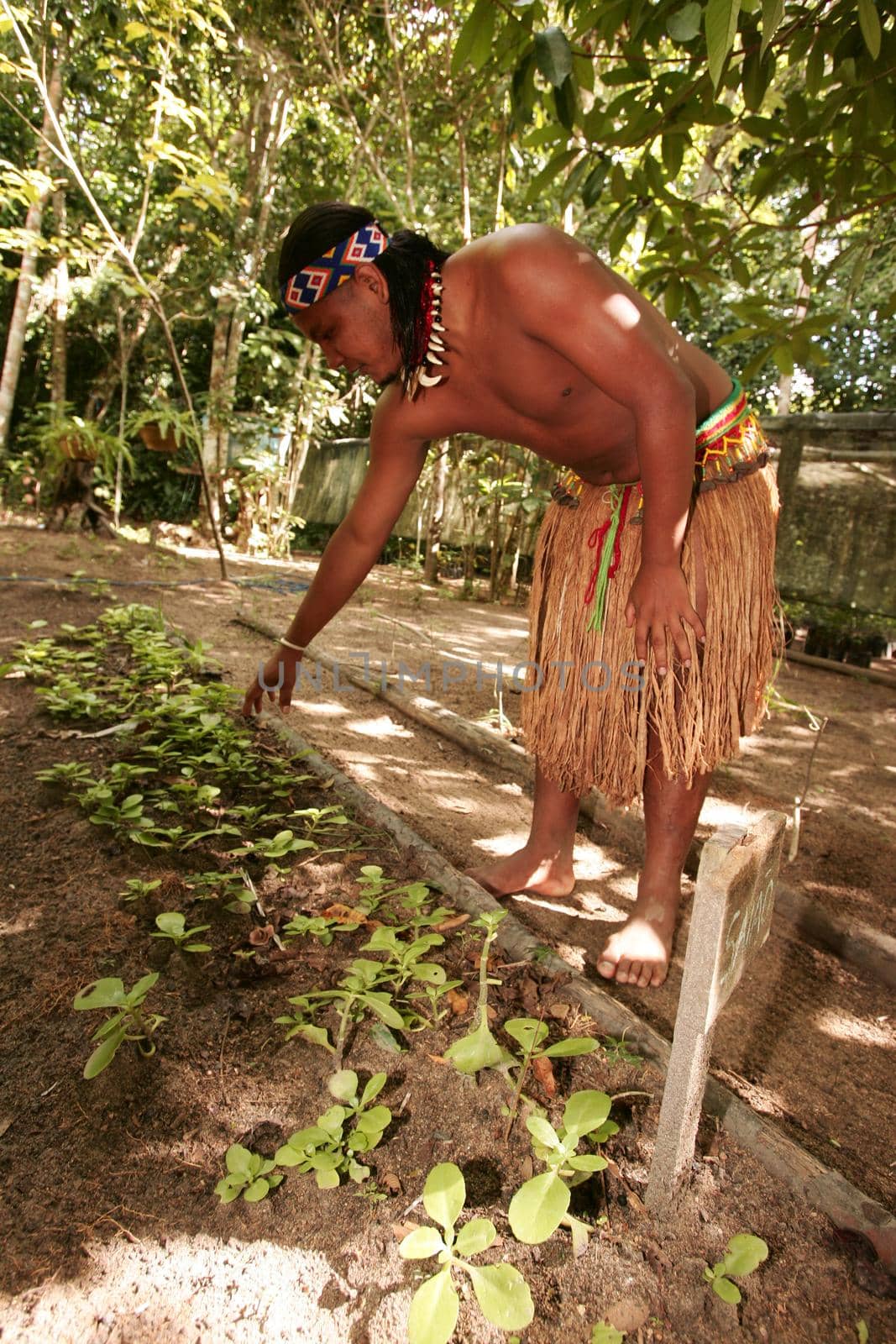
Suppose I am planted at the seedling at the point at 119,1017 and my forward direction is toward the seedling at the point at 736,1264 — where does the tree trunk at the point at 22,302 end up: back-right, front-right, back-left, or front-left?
back-left

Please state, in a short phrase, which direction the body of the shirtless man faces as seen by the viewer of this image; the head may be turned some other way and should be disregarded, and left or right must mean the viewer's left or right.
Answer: facing the viewer and to the left of the viewer

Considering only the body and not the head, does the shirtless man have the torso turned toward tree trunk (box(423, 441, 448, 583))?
no

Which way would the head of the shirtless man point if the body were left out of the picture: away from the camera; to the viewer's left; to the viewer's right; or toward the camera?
to the viewer's left
